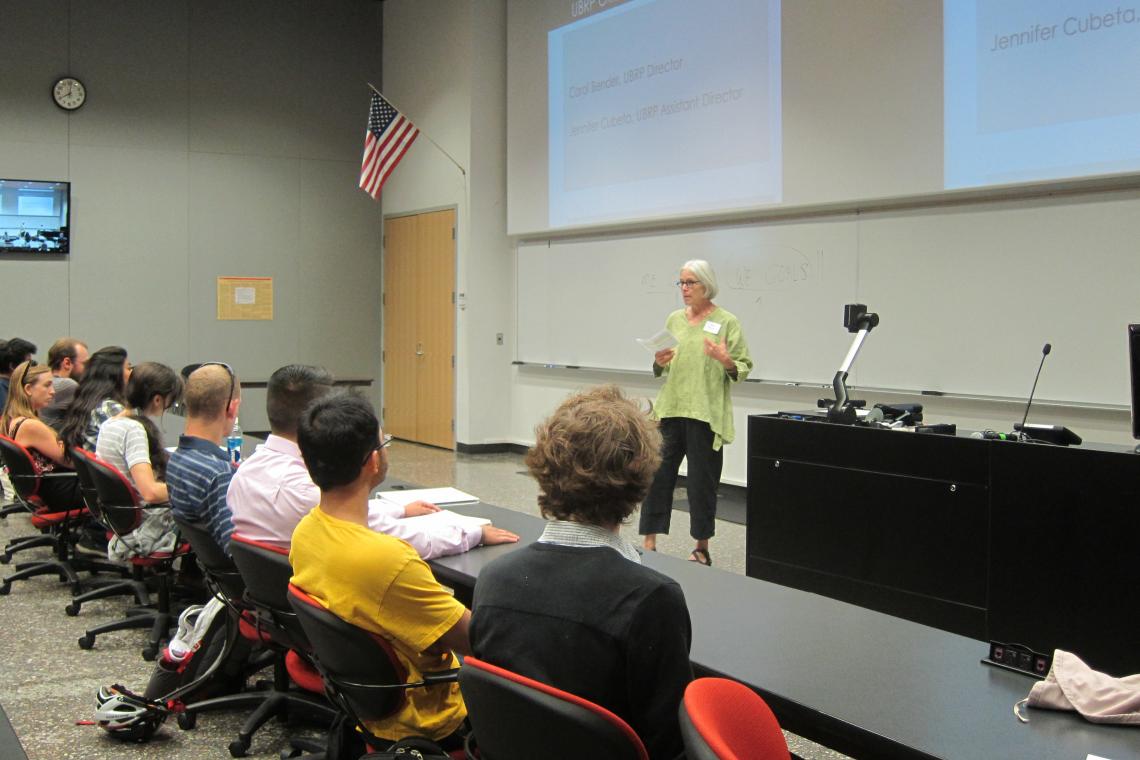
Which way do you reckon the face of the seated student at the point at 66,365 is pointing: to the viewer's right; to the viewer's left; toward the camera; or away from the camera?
to the viewer's right

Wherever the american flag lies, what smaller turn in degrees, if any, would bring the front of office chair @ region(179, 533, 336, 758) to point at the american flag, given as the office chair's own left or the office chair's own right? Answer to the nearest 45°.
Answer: approximately 45° to the office chair's own left

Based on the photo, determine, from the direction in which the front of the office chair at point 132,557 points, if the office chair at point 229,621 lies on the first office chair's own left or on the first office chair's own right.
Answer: on the first office chair's own right

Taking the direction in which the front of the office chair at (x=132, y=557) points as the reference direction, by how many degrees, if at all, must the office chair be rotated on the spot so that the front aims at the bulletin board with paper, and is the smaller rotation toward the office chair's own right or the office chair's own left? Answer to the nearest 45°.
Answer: approximately 45° to the office chair's own left

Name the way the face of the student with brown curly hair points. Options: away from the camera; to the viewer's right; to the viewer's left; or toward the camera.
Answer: away from the camera

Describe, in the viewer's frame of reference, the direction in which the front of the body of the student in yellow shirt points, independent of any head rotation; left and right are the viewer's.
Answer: facing away from the viewer and to the right of the viewer

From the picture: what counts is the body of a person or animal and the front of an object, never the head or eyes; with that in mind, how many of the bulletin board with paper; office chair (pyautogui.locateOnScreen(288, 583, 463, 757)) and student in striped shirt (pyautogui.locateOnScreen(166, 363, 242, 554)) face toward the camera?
1

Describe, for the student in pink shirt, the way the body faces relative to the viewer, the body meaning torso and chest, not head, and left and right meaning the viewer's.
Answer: facing away from the viewer and to the right of the viewer

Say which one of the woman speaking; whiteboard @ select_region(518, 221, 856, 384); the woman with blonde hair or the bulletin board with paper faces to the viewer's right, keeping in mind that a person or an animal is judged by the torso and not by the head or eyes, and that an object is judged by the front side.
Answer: the woman with blonde hair

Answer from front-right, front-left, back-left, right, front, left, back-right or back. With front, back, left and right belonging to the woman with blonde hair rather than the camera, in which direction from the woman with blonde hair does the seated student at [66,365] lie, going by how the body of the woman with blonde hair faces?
left

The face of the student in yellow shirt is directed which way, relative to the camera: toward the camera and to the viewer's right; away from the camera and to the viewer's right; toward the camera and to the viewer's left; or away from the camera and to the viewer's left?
away from the camera and to the viewer's right

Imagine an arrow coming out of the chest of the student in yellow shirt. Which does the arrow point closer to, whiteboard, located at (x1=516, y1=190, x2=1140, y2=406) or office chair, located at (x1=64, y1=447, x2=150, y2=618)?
the whiteboard

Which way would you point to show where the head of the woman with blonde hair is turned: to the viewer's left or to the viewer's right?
to the viewer's right

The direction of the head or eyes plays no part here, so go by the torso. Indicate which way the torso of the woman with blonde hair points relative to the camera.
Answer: to the viewer's right
